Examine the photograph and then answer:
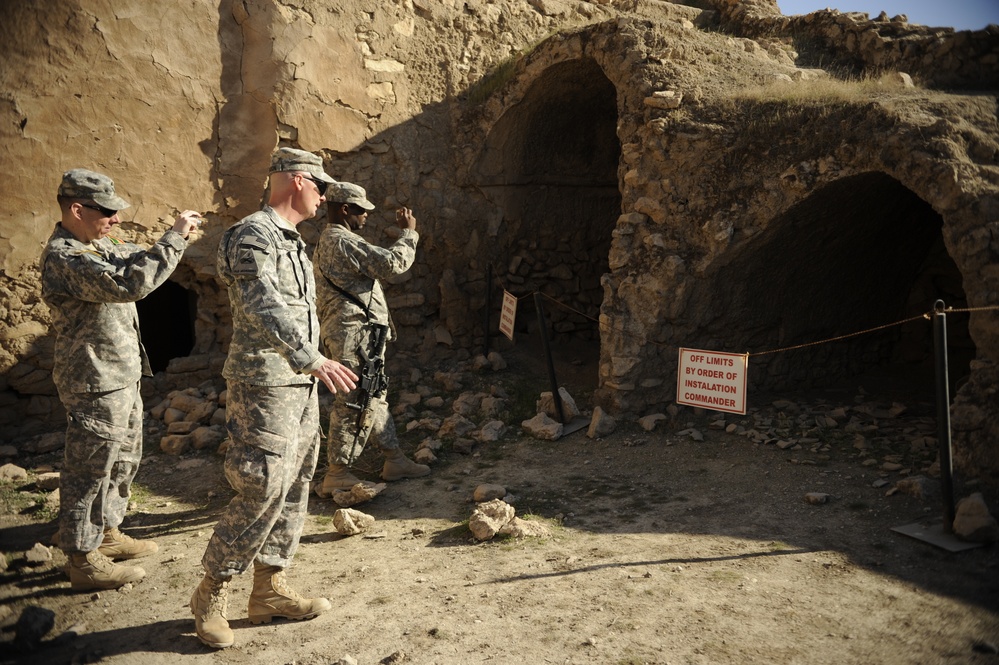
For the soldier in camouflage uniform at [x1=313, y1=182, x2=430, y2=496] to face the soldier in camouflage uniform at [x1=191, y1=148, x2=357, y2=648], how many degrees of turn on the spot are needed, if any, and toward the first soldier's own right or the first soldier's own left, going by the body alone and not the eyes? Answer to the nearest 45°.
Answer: approximately 90° to the first soldier's own right

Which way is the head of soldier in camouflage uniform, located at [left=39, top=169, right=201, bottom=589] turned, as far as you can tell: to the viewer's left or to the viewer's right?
to the viewer's right

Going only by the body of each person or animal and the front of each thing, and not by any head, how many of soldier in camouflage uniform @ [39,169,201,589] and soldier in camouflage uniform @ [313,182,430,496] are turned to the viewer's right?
2

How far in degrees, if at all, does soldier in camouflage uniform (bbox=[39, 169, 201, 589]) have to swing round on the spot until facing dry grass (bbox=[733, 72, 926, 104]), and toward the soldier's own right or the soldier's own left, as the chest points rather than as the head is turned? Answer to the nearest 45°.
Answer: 0° — they already face it

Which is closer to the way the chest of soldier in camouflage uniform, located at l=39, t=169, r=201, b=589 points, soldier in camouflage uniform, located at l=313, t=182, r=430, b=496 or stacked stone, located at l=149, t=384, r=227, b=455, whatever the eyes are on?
the soldier in camouflage uniform

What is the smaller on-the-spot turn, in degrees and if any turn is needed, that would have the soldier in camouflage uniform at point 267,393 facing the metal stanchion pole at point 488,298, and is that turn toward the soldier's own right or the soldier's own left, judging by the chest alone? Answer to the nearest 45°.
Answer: approximately 45° to the soldier's own left

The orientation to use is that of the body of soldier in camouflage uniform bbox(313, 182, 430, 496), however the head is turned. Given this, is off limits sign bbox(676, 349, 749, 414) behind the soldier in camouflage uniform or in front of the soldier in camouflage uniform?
in front

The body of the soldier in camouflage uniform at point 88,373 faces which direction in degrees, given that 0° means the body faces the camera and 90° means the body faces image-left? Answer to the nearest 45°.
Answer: approximately 270°

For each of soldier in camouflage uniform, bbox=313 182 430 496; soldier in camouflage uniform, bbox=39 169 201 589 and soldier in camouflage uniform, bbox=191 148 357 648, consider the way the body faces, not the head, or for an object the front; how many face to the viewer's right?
3

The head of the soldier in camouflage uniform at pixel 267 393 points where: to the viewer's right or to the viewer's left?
to the viewer's right

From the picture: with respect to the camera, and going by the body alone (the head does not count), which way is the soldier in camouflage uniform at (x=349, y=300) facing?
to the viewer's right

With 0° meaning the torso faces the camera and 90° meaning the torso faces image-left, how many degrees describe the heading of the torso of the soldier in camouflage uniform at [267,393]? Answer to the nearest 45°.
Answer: approximately 270°

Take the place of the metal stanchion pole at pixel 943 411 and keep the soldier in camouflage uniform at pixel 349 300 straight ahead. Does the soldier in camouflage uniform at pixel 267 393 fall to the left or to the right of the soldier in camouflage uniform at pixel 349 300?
left

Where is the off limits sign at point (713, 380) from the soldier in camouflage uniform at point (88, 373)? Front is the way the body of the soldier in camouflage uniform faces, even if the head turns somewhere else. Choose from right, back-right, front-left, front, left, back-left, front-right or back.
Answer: front
